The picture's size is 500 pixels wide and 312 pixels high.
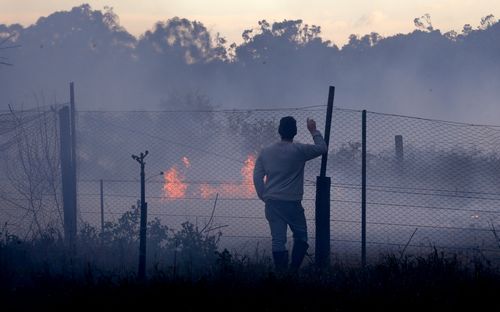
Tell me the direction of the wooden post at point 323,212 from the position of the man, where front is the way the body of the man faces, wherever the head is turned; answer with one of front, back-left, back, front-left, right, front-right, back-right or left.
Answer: front-right

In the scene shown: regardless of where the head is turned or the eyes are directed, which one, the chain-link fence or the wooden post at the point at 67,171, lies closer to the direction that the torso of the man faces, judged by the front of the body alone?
the chain-link fence

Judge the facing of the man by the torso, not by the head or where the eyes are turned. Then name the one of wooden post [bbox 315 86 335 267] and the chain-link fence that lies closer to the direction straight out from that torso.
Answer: the chain-link fence

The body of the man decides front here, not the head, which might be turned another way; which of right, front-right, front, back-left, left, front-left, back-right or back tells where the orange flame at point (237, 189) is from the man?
front

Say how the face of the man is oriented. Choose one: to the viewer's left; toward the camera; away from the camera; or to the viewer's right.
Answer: away from the camera

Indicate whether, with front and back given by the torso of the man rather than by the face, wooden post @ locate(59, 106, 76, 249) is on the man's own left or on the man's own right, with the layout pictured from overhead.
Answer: on the man's own left

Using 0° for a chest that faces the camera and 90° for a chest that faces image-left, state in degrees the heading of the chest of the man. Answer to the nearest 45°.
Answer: approximately 180°

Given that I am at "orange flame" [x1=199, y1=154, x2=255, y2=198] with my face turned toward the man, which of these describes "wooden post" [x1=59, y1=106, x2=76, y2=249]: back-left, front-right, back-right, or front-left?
front-right
